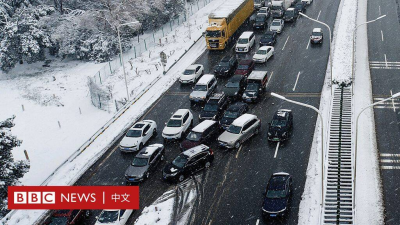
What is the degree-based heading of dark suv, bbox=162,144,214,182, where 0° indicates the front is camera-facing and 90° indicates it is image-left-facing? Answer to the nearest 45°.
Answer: approximately 45°

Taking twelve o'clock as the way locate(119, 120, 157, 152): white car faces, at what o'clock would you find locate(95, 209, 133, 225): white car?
locate(95, 209, 133, 225): white car is roughly at 11 o'clock from locate(119, 120, 157, 152): white car.

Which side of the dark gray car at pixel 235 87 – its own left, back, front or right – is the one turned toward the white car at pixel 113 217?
front

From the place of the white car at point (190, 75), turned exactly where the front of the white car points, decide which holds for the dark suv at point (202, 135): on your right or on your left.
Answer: on your left

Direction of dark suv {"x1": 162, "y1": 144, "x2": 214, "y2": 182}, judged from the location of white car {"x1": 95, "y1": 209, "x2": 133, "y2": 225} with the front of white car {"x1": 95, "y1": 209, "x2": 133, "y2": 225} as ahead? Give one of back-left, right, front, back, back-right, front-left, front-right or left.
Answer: back

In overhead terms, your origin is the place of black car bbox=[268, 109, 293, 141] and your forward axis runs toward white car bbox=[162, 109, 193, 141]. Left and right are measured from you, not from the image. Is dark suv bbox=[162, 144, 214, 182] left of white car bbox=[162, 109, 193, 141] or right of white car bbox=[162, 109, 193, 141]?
left

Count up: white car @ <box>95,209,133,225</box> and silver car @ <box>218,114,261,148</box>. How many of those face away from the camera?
0

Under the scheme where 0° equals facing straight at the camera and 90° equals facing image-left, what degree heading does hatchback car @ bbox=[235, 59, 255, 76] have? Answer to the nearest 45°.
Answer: approximately 45°

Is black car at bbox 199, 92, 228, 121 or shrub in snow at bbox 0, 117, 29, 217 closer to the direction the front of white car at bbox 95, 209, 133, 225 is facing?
the shrub in snow

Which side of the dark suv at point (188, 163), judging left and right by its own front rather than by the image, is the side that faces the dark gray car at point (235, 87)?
back

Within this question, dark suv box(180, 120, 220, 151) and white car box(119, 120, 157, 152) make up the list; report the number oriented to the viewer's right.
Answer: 0

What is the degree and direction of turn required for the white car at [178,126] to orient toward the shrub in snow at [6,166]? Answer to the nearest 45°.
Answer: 0° — it already faces it

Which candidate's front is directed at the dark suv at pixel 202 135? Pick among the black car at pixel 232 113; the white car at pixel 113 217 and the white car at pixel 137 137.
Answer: the black car
